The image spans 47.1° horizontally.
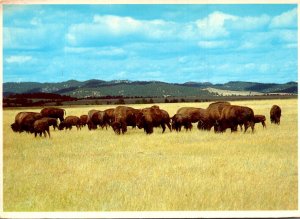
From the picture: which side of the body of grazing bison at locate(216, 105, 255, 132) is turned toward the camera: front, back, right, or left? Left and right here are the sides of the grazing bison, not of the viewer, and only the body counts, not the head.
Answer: left

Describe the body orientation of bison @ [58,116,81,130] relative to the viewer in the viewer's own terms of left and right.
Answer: facing to the left of the viewer

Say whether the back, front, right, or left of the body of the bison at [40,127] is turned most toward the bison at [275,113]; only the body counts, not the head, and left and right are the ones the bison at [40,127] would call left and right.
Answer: back

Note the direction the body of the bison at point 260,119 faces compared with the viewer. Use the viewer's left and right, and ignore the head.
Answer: facing to the left of the viewer

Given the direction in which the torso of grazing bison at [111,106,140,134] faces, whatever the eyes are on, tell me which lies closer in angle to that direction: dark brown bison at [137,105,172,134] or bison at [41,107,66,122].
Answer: the bison

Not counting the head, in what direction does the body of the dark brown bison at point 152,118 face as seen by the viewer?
to the viewer's left

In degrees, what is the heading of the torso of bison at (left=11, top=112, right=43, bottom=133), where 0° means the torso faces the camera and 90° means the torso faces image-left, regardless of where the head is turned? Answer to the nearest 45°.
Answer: approximately 90°
